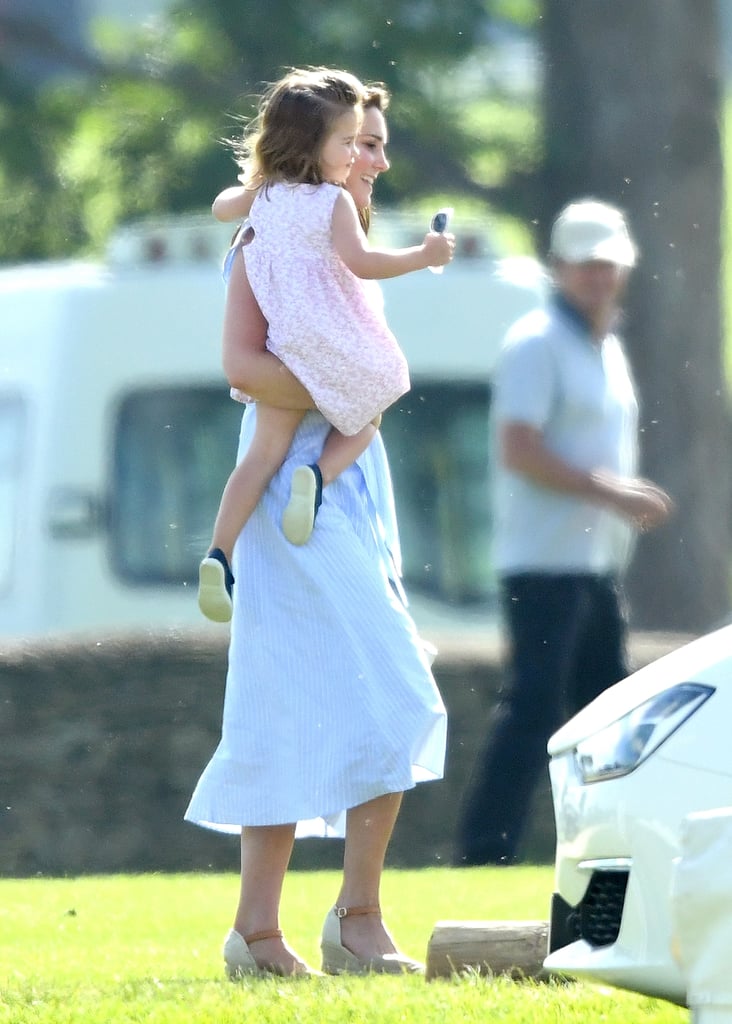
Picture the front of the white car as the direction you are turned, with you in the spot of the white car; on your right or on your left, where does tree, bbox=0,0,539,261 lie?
on your right

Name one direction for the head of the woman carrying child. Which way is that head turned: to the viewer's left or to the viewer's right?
to the viewer's right

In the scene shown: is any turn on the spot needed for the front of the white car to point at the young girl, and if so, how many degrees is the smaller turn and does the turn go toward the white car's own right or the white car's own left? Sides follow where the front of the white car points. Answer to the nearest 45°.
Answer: approximately 90° to the white car's own right

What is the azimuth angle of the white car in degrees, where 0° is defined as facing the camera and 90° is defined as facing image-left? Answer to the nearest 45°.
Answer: approximately 45°

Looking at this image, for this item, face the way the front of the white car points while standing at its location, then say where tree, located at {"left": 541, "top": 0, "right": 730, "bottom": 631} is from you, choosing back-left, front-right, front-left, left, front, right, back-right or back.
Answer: back-right

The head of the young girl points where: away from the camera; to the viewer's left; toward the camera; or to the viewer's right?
to the viewer's right

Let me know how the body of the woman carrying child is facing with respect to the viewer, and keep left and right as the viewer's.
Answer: facing to the right of the viewer

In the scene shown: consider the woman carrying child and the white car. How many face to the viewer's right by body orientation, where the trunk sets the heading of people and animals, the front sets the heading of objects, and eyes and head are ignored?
1
